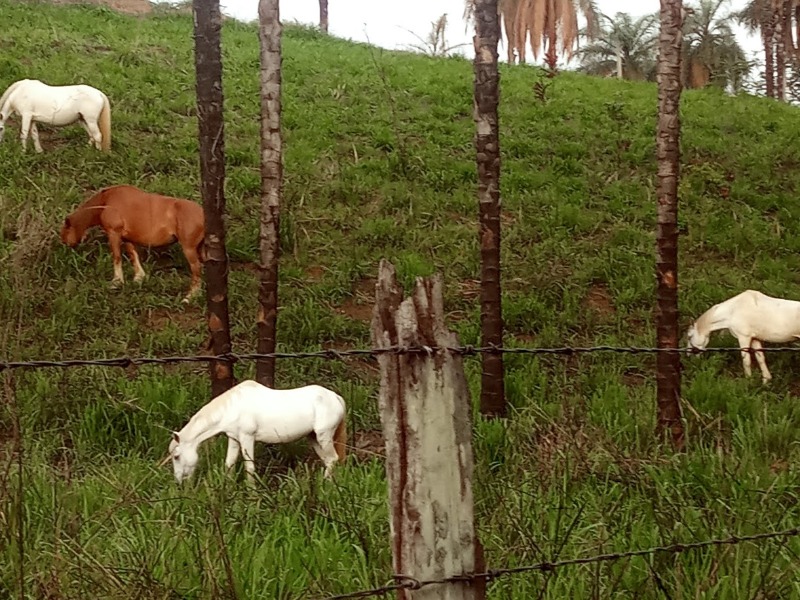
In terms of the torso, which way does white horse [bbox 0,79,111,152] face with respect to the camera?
to the viewer's left

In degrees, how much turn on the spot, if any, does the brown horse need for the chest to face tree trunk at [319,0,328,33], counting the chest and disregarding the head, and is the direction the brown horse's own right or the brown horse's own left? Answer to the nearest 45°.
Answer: approximately 90° to the brown horse's own right

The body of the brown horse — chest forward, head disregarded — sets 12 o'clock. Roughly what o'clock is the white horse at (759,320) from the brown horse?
The white horse is roughly at 7 o'clock from the brown horse.

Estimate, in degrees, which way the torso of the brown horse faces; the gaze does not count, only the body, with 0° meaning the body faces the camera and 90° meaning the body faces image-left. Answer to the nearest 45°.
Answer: approximately 90°

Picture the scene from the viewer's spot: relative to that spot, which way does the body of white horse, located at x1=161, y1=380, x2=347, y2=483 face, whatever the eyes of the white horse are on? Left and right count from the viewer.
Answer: facing to the left of the viewer

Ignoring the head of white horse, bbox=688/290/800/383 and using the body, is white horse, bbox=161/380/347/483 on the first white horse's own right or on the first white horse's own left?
on the first white horse's own left

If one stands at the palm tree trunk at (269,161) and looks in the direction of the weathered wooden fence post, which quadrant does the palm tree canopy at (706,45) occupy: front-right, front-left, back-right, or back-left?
back-left

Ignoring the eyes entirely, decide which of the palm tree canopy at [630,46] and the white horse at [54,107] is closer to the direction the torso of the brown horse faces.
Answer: the white horse

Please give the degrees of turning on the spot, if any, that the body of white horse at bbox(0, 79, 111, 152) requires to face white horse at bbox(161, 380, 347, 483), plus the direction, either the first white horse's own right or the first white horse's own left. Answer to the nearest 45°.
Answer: approximately 90° to the first white horse's own left

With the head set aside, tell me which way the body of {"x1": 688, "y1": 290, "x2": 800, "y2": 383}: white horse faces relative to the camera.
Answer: to the viewer's left

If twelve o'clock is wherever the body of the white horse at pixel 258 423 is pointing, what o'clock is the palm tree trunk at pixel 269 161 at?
The palm tree trunk is roughly at 3 o'clock from the white horse.
